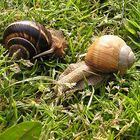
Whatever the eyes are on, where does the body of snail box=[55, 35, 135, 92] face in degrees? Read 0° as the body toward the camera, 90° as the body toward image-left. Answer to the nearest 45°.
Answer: approximately 45°

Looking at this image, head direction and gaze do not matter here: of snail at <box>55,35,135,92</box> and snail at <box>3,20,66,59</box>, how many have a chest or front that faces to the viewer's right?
1

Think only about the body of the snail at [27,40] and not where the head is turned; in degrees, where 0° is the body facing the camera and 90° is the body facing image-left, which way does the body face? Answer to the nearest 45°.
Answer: approximately 270°

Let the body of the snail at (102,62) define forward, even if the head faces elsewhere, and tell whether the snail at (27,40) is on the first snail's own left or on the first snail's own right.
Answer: on the first snail's own right
